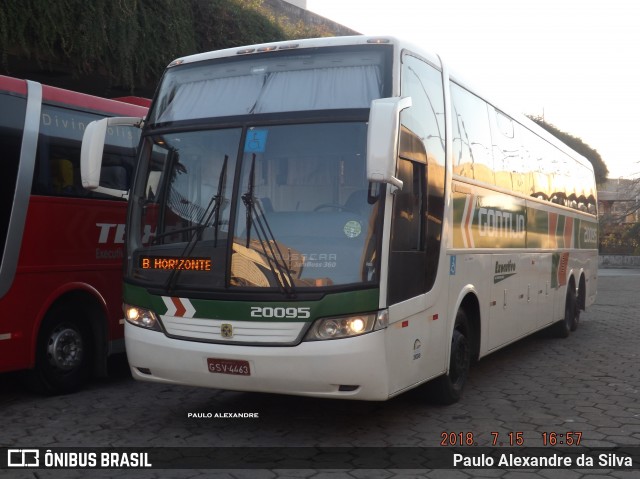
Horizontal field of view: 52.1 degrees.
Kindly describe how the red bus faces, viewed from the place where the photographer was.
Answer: facing the viewer and to the left of the viewer

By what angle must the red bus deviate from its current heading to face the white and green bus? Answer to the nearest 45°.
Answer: approximately 90° to its left

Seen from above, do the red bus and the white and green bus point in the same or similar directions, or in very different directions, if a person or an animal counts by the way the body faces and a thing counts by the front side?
same or similar directions

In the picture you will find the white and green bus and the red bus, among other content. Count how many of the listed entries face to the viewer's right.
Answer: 0

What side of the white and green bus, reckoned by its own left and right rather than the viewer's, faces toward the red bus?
right
